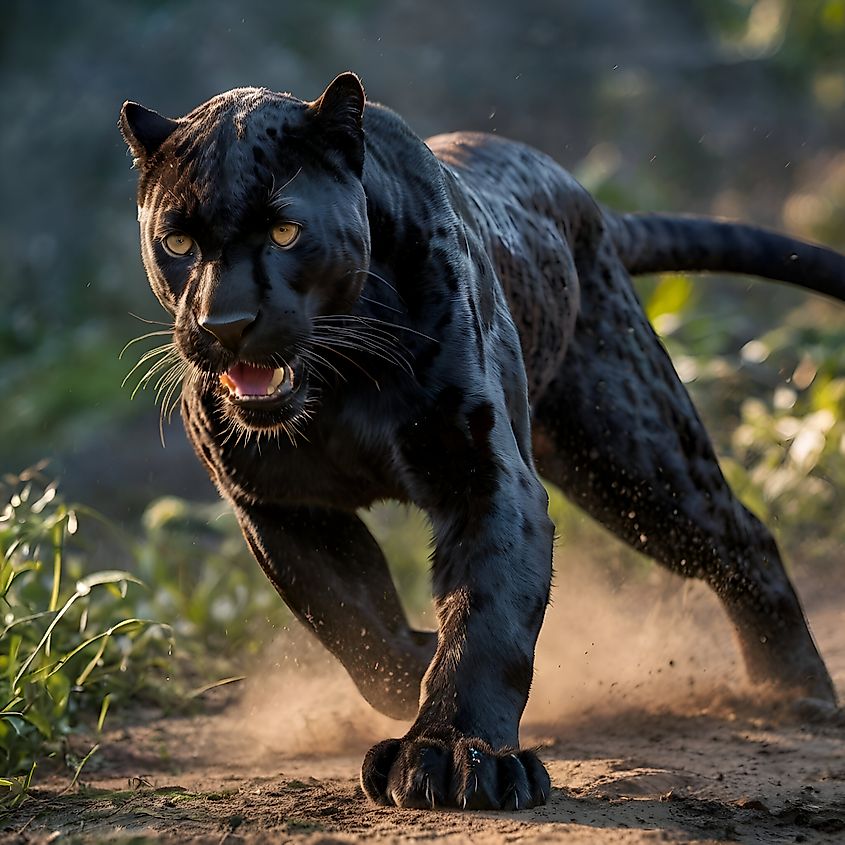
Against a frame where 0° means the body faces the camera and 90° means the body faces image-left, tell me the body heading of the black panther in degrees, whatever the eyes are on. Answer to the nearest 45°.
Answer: approximately 45°
